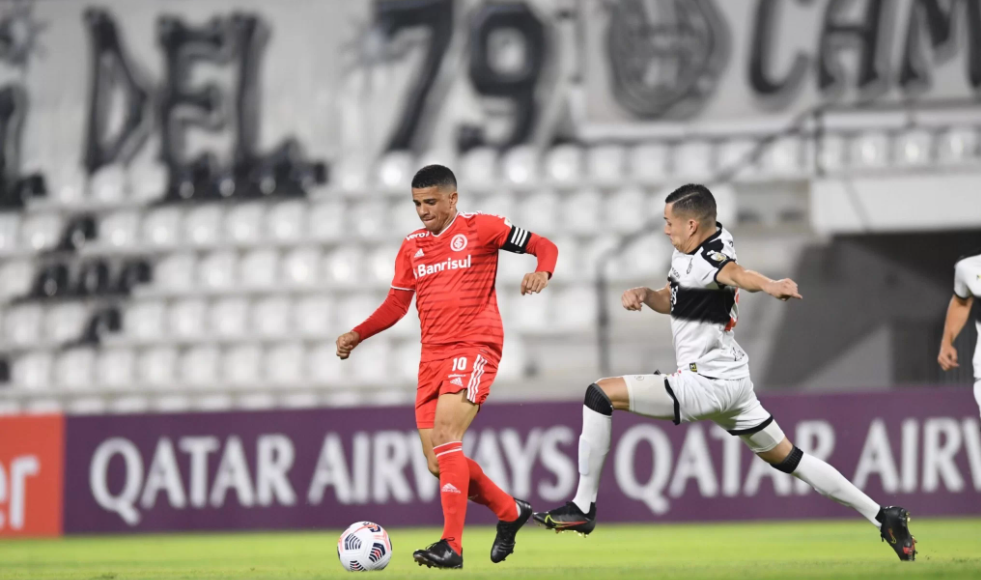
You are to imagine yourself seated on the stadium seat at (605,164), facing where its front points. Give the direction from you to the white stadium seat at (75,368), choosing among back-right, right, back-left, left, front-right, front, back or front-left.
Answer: right

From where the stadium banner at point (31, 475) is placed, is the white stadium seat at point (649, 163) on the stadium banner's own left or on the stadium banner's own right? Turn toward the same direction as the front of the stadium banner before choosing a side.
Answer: on the stadium banner's own left

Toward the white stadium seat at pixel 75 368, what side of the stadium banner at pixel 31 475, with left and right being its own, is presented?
back

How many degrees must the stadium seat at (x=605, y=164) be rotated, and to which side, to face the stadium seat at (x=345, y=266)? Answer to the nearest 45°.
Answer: approximately 90° to its right

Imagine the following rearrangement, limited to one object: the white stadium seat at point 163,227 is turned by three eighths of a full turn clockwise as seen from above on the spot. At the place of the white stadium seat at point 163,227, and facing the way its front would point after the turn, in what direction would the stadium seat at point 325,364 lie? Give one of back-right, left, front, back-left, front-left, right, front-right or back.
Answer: back

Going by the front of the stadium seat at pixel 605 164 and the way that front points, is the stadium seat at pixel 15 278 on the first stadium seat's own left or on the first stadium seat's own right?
on the first stadium seat's own right

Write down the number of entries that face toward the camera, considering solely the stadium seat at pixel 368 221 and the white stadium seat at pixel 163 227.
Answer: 2

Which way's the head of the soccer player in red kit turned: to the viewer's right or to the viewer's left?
to the viewer's left

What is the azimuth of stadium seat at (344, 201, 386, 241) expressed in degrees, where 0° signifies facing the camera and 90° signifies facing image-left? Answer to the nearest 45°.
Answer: approximately 0°

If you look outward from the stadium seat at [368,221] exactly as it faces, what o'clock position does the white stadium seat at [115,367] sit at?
The white stadium seat is roughly at 3 o'clock from the stadium seat.

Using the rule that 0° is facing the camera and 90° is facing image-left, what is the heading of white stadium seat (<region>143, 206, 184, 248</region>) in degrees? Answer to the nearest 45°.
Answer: approximately 0°

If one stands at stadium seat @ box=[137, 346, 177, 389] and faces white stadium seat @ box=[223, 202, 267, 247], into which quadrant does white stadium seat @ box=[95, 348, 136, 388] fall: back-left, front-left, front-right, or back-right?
back-left
